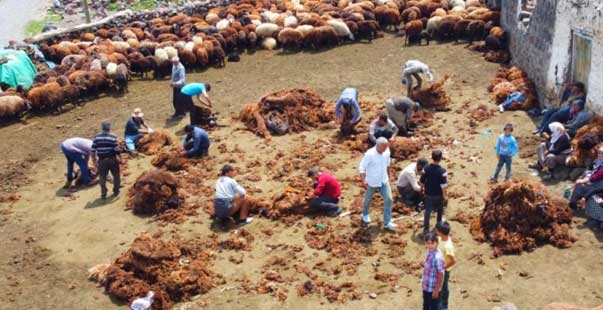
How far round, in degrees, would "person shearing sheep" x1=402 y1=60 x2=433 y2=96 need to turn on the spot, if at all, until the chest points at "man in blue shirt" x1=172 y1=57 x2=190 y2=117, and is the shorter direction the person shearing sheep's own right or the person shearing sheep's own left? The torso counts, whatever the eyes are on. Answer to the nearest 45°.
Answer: approximately 180°

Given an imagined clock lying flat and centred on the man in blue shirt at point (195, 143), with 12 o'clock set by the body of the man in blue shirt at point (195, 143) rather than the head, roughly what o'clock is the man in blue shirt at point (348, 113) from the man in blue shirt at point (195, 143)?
the man in blue shirt at point (348, 113) is roughly at 6 o'clock from the man in blue shirt at point (195, 143).

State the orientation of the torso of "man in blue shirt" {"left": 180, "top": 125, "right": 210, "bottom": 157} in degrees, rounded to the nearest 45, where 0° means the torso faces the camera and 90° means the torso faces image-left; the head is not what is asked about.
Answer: approximately 90°

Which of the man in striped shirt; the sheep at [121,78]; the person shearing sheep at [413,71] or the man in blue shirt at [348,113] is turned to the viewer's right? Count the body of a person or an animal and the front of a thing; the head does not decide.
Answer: the person shearing sheep

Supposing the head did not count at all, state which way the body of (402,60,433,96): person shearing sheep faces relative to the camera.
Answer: to the viewer's right

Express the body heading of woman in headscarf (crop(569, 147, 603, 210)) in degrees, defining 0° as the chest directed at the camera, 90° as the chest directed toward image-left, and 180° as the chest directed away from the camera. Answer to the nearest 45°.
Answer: approximately 90°

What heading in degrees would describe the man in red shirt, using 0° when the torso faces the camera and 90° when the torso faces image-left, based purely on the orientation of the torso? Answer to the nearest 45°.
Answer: approximately 90°
